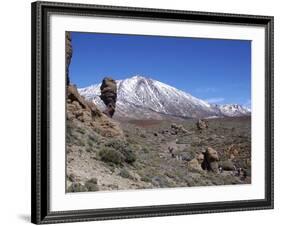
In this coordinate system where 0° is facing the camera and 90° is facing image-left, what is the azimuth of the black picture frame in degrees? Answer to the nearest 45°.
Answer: approximately 315°
